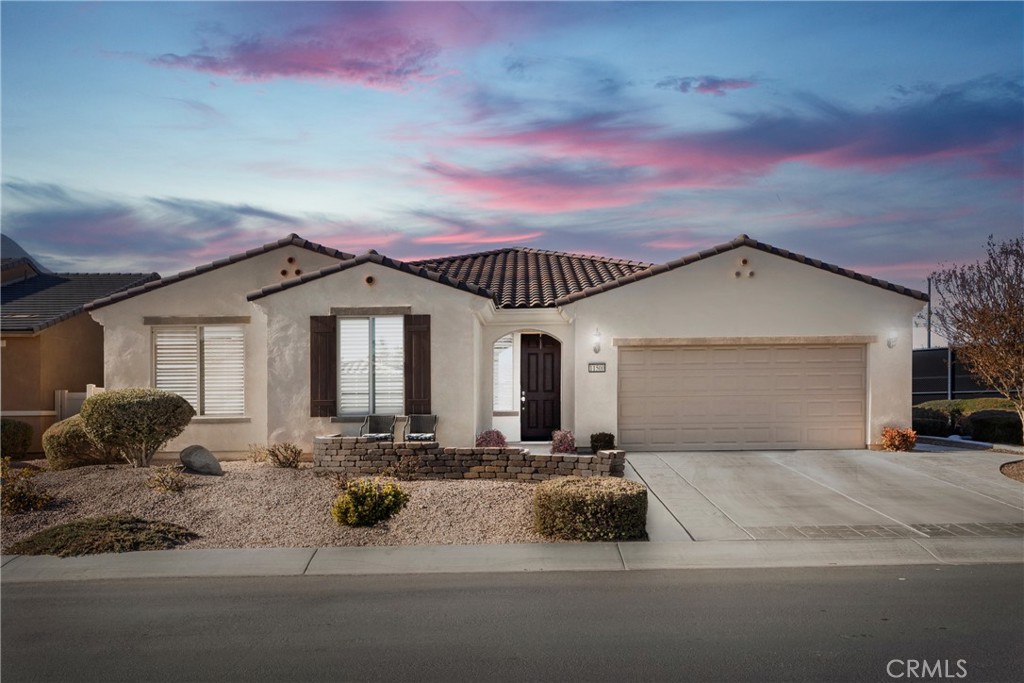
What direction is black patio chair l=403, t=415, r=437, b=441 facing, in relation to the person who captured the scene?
facing the viewer

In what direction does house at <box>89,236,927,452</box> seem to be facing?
toward the camera

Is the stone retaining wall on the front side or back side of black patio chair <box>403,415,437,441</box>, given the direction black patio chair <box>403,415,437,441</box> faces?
on the front side

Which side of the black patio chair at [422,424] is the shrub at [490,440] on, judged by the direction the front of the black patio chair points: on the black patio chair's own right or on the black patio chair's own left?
on the black patio chair's own left

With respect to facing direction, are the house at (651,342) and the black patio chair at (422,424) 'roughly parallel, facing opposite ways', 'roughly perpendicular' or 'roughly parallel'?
roughly parallel

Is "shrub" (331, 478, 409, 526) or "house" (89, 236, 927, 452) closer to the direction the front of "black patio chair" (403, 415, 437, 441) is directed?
the shrub

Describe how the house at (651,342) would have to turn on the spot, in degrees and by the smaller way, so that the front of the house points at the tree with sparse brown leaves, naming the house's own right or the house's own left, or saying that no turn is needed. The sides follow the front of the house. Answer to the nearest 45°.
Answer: approximately 90° to the house's own left

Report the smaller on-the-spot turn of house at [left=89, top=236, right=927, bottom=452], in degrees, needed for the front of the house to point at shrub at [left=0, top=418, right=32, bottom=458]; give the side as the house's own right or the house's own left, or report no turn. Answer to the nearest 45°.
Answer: approximately 90° to the house's own right

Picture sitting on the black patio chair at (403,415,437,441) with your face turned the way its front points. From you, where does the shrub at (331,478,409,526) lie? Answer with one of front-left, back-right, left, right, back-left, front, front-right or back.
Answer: front

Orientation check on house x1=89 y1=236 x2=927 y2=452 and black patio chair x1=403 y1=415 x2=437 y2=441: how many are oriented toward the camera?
2

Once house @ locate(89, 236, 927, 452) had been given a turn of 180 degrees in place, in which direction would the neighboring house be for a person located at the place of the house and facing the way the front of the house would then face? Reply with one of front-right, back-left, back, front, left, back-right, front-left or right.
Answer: left

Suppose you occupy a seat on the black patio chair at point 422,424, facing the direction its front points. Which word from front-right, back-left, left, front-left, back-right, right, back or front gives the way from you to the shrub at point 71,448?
right
